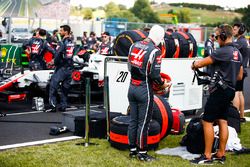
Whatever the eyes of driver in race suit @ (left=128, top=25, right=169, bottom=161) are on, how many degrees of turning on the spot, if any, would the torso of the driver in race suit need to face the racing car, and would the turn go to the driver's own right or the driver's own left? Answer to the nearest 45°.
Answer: approximately 90° to the driver's own left

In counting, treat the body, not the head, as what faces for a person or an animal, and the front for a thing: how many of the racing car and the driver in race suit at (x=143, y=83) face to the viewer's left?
1

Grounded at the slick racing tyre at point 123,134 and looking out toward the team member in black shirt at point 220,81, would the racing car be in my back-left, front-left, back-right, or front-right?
back-left

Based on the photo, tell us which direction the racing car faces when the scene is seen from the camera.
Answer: facing to the left of the viewer

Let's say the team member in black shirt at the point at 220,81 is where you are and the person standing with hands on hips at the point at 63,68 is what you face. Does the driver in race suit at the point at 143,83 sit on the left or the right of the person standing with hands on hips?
left

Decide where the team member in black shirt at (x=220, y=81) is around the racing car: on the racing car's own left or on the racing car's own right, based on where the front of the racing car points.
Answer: on the racing car's own left

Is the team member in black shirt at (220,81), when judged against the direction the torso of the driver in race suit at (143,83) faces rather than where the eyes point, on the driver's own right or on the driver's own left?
on the driver's own right

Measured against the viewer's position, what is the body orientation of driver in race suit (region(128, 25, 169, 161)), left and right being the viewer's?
facing away from the viewer and to the right of the viewer
